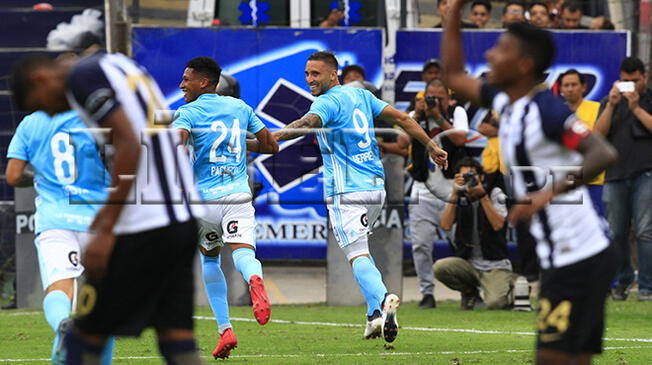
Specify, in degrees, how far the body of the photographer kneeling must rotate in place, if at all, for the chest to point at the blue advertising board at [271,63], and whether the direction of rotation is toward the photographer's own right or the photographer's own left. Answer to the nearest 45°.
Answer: approximately 135° to the photographer's own right

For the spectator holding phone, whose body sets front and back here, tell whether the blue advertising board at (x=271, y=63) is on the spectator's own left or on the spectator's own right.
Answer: on the spectator's own right

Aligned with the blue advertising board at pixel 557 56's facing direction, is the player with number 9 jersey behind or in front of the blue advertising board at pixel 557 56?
in front

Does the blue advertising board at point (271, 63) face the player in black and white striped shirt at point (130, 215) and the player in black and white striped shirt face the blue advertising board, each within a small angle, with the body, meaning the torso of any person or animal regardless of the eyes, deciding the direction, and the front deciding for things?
no

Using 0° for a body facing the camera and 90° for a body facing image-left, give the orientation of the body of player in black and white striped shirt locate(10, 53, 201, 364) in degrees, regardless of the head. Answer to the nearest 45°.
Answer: approximately 90°

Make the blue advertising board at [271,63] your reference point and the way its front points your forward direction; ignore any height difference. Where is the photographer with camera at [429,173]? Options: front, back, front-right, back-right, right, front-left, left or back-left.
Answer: front-left

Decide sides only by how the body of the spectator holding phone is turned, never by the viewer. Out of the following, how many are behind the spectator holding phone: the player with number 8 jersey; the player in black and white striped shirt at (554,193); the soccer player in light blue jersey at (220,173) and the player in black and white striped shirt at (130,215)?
0

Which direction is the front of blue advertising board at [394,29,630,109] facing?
toward the camera

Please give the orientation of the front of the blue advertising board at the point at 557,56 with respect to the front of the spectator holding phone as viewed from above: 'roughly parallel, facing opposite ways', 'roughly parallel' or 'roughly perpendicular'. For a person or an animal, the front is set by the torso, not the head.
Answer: roughly parallel

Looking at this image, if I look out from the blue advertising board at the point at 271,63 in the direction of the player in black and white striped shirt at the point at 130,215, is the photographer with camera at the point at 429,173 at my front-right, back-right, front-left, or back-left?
front-left

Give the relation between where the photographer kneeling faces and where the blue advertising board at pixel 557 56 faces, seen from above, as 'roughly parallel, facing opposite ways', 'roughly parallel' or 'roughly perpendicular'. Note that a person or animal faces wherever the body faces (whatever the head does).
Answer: roughly parallel

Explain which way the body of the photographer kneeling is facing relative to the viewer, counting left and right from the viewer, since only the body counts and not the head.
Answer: facing the viewer

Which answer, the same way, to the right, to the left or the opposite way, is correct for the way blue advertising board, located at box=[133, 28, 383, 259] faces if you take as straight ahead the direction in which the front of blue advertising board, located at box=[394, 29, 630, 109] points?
the same way

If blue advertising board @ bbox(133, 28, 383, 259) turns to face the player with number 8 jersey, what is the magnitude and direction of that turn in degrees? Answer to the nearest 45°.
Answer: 0° — it already faces them

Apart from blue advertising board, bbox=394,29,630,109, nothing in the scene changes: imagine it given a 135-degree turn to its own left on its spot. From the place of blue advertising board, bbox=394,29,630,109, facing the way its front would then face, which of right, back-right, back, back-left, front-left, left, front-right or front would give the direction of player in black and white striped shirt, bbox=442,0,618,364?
back-right

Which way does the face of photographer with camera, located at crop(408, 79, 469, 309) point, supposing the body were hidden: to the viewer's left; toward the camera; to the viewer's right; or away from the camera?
toward the camera

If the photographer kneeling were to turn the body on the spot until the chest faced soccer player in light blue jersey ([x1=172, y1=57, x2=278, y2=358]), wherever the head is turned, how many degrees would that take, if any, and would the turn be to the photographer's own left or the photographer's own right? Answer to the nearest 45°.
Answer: approximately 45° to the photographer's own right
